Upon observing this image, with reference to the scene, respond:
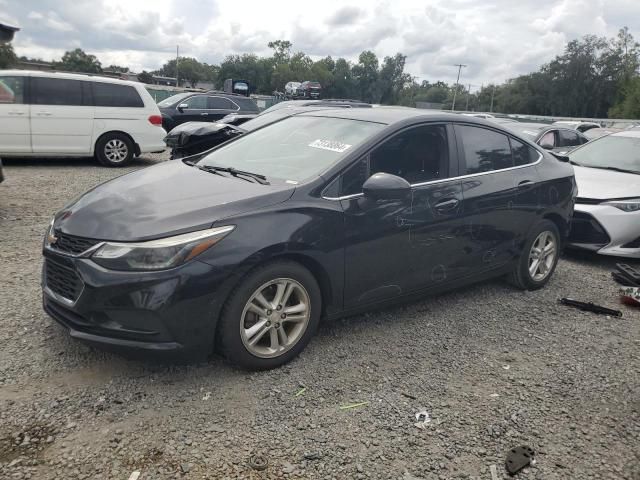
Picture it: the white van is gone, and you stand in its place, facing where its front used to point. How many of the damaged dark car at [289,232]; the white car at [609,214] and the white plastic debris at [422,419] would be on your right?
0

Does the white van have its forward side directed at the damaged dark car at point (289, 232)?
no

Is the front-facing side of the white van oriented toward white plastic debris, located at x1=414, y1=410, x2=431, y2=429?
no

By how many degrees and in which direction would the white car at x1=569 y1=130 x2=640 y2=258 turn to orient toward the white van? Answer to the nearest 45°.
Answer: approximately 45° to its right

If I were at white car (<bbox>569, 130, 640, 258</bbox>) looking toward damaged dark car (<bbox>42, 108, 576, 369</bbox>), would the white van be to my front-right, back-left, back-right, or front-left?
front-right

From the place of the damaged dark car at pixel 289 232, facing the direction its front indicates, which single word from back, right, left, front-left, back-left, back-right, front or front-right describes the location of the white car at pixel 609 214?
back

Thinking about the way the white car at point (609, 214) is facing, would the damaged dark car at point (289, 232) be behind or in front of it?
in front

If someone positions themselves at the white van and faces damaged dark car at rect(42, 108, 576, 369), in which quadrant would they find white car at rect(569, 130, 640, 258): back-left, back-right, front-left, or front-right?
front-left

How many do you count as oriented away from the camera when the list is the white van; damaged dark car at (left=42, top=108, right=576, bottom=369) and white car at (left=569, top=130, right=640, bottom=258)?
0

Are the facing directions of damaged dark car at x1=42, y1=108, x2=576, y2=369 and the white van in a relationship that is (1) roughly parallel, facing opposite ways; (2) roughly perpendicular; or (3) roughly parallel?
roughly parallel

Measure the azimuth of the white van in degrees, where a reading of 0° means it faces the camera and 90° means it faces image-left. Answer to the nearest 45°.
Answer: approximately 90°

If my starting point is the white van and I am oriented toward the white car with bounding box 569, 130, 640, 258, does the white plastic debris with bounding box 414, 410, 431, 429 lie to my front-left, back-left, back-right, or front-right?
front-right

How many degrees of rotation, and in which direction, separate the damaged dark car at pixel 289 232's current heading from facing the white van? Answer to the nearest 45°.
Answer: approximately 90° to its right

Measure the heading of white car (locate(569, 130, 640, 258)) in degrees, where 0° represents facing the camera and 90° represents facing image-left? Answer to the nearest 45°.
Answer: approximately 45°

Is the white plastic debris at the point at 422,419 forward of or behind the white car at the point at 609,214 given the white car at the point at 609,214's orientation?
forward
